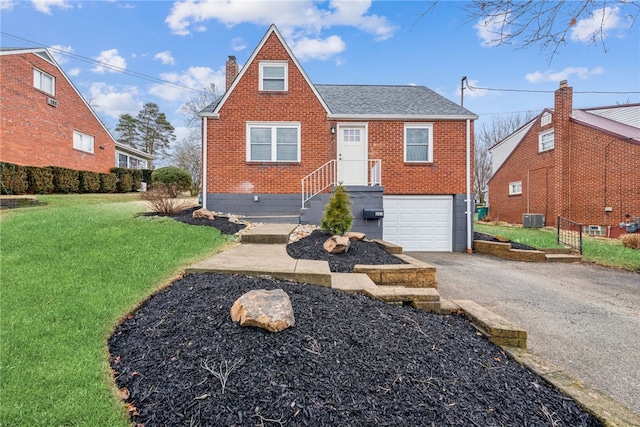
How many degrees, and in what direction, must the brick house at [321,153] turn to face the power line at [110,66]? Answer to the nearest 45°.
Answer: approximately 135° to its right

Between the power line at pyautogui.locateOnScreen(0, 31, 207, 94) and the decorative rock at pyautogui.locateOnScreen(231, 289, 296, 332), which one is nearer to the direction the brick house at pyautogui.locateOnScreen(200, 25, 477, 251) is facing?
the decorative rock

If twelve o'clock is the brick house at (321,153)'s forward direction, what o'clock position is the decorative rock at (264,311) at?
The decorative rock is roughly at 12 o'clock from the brick house.

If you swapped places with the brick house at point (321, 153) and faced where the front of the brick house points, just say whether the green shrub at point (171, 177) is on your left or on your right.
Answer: on your right

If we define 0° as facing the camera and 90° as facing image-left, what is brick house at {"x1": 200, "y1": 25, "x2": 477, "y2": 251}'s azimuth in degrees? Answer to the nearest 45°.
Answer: approximately 0°

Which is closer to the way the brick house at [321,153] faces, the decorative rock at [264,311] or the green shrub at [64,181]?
the decorative rock

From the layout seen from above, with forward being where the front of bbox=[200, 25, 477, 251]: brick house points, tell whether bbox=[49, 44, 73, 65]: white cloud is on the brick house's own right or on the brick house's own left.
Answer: on the brick house's own right

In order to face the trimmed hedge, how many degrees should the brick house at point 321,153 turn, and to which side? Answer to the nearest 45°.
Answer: approximately 90° to its right

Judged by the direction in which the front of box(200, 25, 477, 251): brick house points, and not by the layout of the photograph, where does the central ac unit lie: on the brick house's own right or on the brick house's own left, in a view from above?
on the brick house's own left
